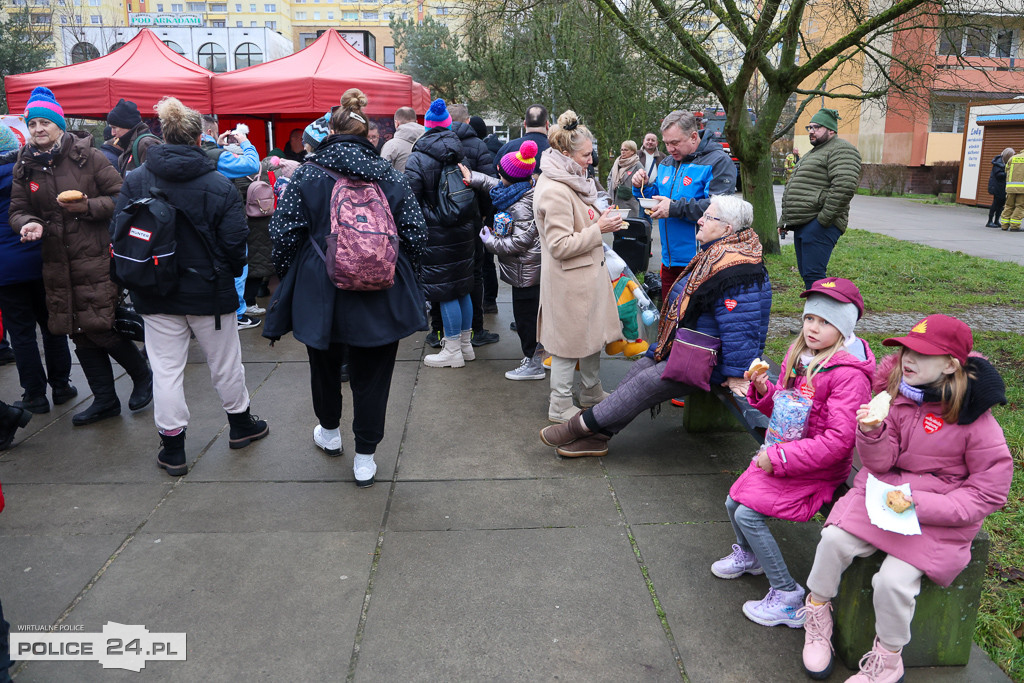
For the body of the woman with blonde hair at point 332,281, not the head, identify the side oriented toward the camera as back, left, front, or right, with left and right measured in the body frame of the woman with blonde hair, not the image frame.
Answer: back

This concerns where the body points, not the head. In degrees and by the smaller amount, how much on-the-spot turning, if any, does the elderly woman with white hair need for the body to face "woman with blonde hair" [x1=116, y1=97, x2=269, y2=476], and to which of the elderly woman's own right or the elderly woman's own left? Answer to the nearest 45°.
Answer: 0° — they already face them

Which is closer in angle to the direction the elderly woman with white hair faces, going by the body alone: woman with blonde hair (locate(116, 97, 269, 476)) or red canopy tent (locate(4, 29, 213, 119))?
the woman with blonde hair

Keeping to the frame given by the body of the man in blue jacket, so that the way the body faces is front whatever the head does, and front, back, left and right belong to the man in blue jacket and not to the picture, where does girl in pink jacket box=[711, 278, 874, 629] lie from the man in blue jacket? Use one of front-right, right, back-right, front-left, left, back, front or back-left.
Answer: front-left

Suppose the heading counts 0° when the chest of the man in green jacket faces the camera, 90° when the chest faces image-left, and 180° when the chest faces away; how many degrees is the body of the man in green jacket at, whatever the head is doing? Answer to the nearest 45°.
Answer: approximately 90°

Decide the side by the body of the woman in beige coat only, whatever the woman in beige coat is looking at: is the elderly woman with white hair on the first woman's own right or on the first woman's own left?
on the first woman's own right

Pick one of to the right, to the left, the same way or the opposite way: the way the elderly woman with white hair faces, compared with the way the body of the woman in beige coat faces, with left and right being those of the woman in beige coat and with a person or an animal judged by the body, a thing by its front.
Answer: the opposite way

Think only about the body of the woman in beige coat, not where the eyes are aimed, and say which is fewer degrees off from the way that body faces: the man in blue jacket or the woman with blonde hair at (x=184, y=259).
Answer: the man in blue jacket

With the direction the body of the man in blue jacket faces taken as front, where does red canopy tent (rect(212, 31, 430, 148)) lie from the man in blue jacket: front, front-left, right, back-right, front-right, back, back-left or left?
right

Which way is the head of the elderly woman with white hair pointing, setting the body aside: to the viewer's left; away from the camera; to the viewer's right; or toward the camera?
to the viewer's left

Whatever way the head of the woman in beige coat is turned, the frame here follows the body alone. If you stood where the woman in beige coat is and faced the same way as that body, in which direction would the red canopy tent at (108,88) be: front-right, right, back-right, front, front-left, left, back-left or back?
back-left

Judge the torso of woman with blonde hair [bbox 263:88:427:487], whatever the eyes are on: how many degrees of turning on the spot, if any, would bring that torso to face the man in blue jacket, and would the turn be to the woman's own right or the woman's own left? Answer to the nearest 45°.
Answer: approximately 45° to the woman's own right

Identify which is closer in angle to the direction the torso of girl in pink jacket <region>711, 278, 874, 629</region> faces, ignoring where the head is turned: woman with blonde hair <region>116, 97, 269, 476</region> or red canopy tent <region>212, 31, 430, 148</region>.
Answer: the woman with blonde hair

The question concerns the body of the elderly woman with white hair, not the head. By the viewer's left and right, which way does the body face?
facing to the left of the viewer

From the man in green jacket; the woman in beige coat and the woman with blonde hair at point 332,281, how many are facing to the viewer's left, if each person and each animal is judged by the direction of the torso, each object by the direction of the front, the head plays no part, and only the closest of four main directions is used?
1

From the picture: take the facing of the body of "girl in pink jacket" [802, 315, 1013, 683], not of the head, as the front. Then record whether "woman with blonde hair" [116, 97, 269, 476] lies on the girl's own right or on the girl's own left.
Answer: on the girl's own right

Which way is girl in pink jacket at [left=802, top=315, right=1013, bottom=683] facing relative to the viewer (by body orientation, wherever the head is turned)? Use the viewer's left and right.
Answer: facing the viewer and to the left of the viewer
